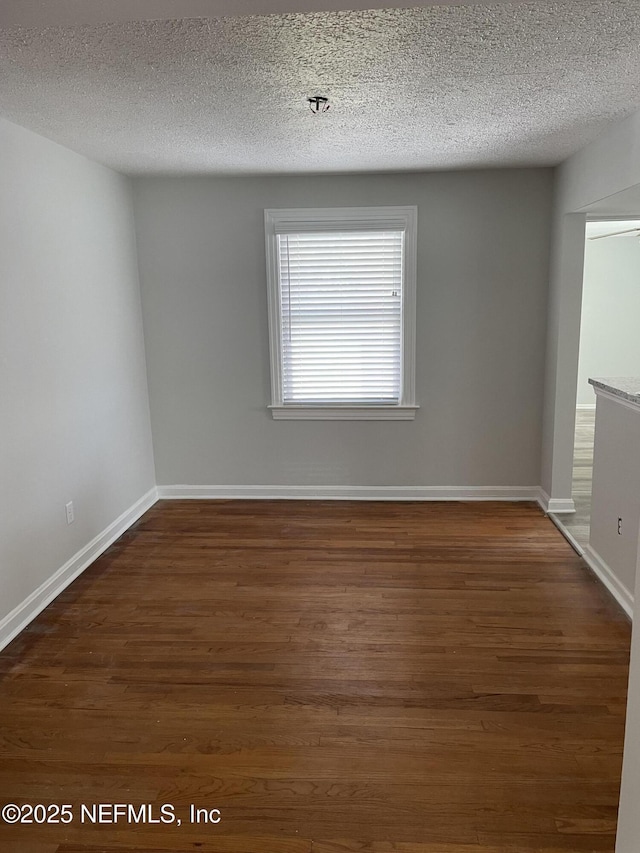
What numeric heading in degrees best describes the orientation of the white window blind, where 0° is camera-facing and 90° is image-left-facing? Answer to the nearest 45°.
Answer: approximately 0°
